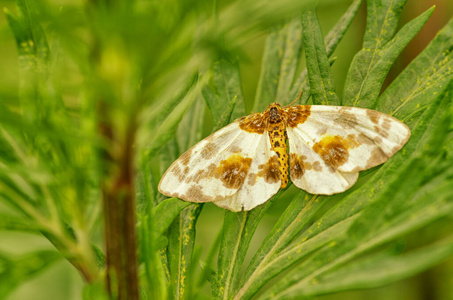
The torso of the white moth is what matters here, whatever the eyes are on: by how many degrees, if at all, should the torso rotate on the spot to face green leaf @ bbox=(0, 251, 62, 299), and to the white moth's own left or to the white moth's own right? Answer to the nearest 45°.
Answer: approximately 135° to the white moth's own left

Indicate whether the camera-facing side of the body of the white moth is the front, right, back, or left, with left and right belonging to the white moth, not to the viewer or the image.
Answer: back

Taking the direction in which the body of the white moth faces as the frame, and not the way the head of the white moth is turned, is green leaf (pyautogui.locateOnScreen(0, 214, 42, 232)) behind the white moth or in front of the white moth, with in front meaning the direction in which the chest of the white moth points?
behind
